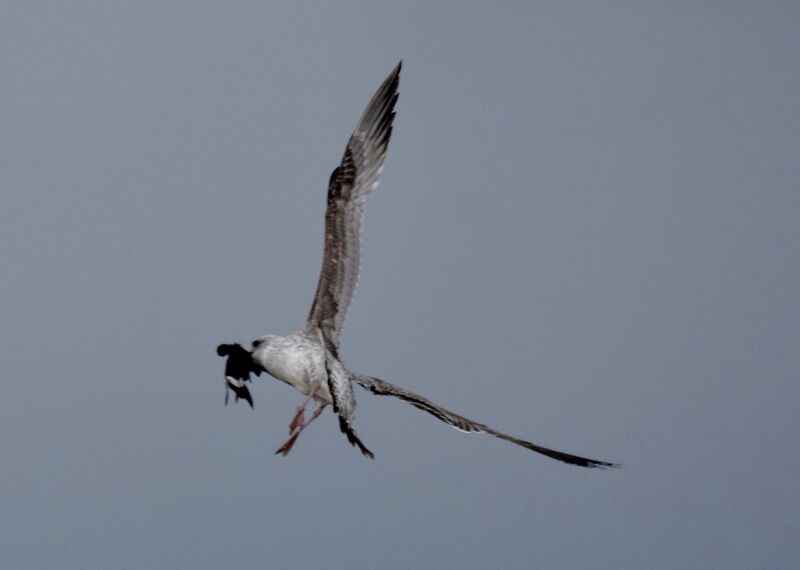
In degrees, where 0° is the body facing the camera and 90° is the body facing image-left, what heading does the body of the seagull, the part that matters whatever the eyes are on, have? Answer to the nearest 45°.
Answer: approximately 90°
